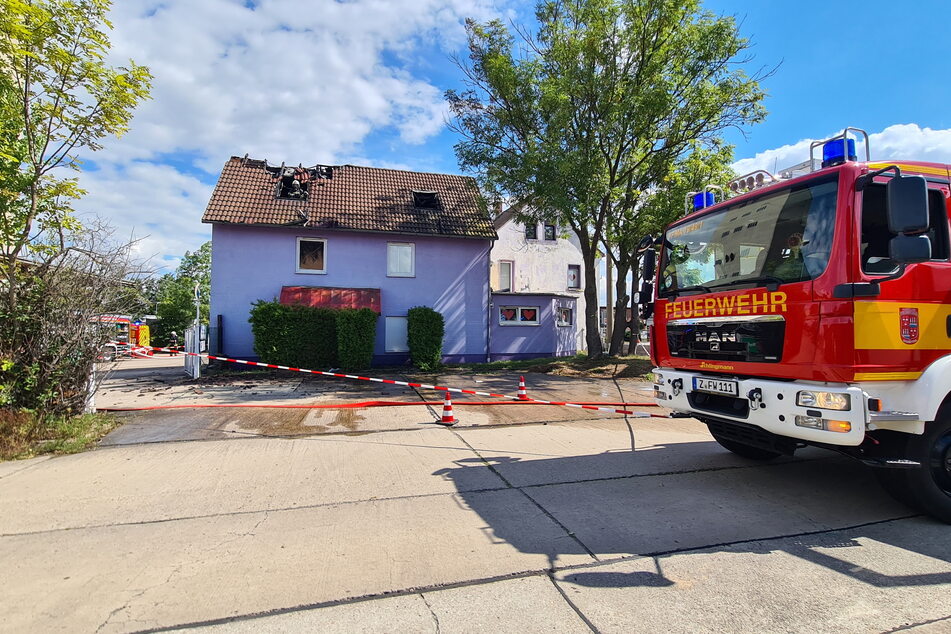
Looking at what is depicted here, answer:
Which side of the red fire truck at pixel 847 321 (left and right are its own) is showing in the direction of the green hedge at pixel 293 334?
right

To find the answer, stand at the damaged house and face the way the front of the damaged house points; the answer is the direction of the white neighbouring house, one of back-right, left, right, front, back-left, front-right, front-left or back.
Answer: back-left

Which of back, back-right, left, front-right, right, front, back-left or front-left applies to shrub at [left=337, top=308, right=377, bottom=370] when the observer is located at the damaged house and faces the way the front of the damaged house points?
front

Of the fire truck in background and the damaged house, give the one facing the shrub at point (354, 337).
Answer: the damaged house

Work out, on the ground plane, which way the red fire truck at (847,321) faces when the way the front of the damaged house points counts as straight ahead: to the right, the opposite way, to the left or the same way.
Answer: to the right

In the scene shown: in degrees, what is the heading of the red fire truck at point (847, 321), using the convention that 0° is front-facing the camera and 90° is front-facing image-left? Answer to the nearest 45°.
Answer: approximately 45°

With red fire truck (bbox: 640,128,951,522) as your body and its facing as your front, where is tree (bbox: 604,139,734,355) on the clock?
The tree is roughly at 4 o'clock from the red fire truck.

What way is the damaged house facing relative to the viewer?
toward the camera

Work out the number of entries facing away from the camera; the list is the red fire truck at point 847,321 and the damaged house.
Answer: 0

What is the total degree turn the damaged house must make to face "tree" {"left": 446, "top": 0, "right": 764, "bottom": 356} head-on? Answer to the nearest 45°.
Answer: approximately 45° to its left
